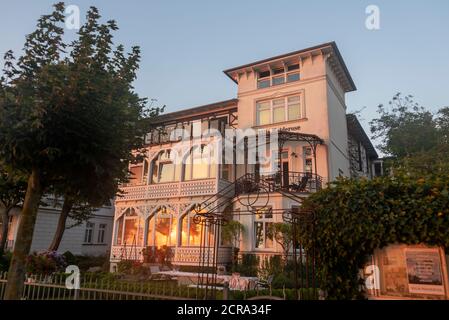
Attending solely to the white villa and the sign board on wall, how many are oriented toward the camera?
2

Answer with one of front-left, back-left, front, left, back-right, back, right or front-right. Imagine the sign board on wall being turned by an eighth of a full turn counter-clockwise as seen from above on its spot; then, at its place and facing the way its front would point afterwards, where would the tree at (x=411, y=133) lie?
back-left

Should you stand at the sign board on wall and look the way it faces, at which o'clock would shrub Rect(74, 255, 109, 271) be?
The shrub is roughly at 4 o'clock from the sign board on wall.

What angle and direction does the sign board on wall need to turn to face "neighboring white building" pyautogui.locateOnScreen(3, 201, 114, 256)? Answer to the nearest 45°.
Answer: approximately 135° to its right

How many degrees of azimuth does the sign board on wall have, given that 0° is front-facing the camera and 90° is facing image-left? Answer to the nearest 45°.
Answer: approximately 0°

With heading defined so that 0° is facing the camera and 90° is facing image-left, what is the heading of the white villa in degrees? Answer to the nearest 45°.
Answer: approximately 0°

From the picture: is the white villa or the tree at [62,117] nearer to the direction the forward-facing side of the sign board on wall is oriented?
the tree

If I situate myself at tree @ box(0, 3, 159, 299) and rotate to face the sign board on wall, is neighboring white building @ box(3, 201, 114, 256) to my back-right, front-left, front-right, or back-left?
back-left

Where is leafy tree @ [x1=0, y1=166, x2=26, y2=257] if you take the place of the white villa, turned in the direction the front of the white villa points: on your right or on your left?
on your right

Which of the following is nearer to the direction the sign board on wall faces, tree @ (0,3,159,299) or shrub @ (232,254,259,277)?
the tree
